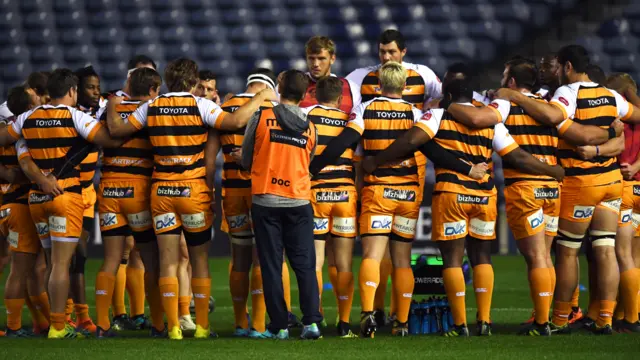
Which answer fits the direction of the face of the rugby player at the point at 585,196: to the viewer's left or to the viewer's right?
to the viewer's left

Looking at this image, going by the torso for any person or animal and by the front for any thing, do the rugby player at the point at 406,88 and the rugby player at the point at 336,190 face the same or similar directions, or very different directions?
very different directions

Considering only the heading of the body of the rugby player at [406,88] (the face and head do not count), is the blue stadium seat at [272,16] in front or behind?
behind

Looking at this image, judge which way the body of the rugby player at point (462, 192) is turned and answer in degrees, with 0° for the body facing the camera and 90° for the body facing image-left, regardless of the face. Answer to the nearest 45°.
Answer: approximately 180°

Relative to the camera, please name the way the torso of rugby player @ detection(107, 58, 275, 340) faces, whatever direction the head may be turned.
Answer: away from the camera

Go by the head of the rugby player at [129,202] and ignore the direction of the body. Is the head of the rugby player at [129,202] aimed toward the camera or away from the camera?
away from the camera

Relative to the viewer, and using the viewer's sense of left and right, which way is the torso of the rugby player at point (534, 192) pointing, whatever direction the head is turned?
facing away from the viewer and to the left of the viewer

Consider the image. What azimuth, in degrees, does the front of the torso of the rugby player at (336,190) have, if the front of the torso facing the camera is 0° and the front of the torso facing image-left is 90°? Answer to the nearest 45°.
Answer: approximately 180°
